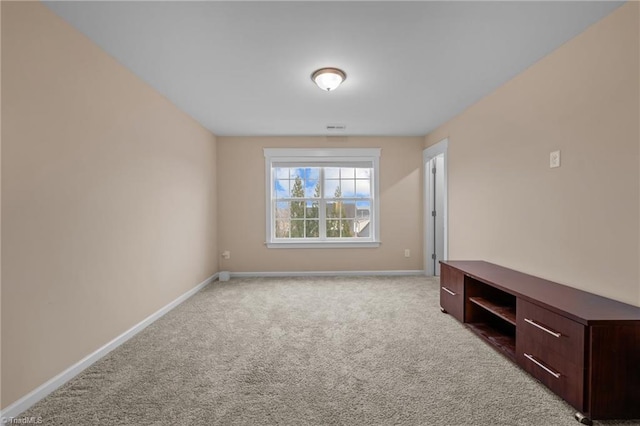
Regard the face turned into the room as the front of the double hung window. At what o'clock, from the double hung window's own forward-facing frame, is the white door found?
The white door is roughly at 9 o'clock from the double hung window.

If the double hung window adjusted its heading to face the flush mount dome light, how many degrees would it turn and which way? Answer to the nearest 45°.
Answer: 0° — it already faces it

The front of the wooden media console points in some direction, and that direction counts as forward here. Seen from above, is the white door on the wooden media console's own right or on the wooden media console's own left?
on the wooden media console's own right

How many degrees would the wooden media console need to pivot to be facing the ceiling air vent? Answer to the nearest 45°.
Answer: approximately 90° to its right

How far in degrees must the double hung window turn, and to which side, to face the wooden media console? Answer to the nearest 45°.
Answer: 0° — it already faces it

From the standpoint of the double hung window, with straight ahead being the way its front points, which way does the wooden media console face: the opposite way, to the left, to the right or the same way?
to the right

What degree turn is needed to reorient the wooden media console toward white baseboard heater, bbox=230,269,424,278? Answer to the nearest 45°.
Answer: approximately 90° to its right

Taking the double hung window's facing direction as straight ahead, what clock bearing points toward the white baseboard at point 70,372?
The white baseboard is roughly at 1 o'clock from the double hung window.

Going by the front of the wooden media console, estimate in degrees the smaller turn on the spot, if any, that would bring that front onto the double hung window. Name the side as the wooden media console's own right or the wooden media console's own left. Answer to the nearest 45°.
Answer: approximately 90° to the wooden media console's own right

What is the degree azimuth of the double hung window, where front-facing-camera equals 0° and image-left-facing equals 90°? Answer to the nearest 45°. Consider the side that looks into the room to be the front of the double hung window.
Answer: approximately 0°

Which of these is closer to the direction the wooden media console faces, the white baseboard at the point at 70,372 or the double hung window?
the white baseboard
